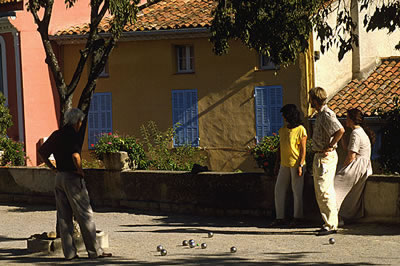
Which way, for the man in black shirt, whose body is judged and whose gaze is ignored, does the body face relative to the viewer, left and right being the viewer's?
facing away from the viewer and to the right of the viewer

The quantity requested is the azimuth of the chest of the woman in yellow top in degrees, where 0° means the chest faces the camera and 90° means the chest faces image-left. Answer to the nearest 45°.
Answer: approximately 45°

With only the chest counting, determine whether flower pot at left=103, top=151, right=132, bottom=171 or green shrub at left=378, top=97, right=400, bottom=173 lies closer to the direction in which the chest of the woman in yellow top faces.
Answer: the flower pot

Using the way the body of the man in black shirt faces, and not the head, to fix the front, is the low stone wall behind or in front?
in front

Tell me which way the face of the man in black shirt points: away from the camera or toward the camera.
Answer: away from the camera

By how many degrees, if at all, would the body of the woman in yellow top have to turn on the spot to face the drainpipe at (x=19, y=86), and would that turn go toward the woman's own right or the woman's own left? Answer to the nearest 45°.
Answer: approximately 90° to the woman's own right

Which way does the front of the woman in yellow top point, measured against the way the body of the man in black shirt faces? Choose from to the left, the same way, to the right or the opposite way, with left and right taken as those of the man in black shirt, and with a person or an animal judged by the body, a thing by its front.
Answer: the opposite way

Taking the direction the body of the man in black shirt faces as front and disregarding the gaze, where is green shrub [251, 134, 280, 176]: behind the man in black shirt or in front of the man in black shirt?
in front

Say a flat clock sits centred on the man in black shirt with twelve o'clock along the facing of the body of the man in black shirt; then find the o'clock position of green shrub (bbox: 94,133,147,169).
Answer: The green shrub is roughly at 11 o'clock from the man in black shirt.
